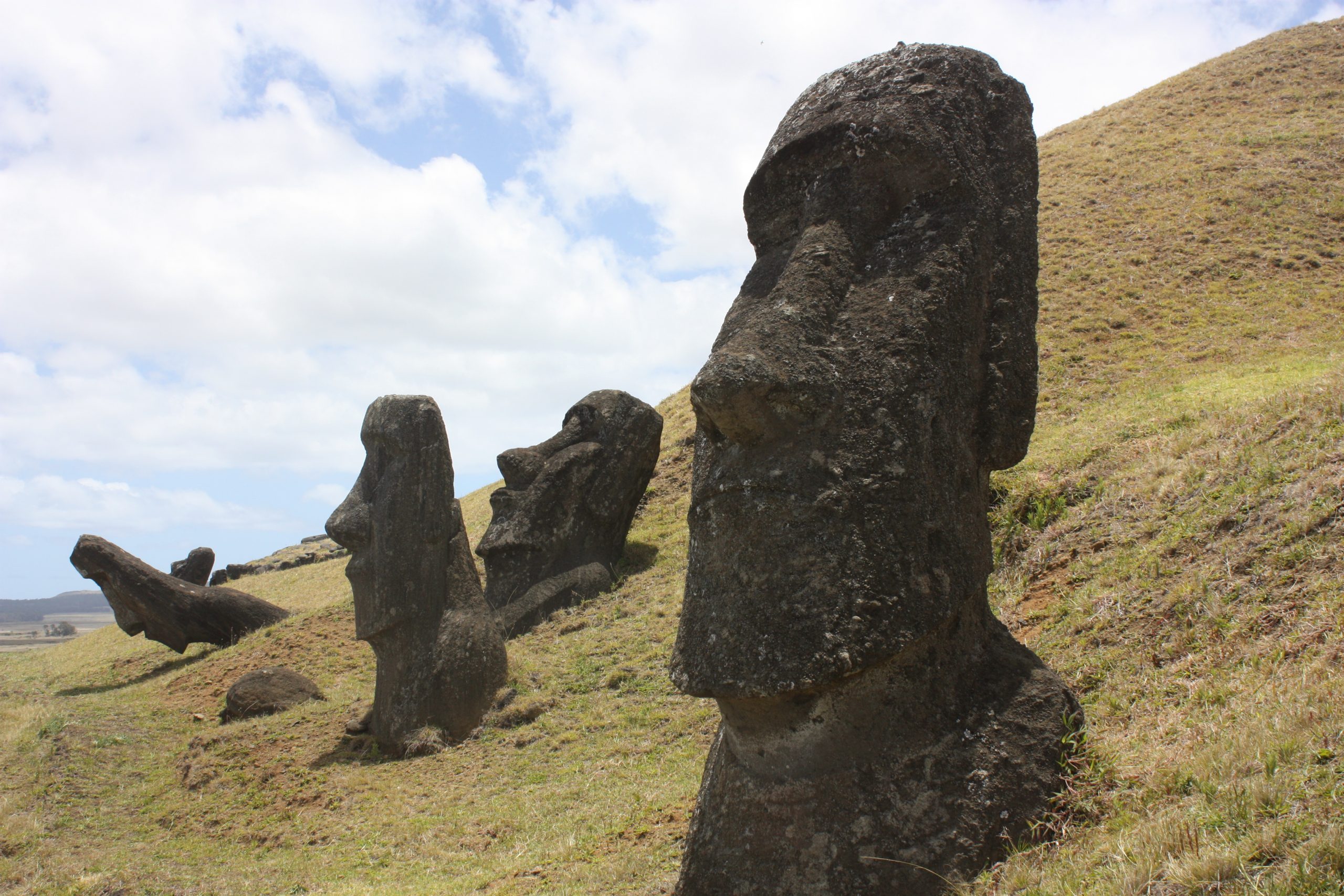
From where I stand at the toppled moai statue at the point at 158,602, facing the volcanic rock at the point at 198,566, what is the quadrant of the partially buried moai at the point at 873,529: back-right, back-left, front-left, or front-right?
back-right

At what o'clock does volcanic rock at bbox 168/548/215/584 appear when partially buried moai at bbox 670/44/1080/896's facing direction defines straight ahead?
The volcanic rock is roughly at 3 o'clock from the partially buried moai.

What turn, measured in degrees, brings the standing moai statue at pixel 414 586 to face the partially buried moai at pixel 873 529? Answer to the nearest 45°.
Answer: approximately 90° to its left

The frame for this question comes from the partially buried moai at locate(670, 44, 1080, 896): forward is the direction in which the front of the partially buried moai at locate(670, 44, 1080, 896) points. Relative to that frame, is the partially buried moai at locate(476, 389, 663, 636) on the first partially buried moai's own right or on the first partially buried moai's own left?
on the first partially buried moai's own right

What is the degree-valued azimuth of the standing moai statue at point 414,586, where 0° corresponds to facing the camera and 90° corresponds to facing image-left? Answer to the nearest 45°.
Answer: approximately 90°

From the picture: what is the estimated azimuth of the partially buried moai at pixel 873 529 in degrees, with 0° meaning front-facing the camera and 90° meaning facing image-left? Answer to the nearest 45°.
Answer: approximately 45°

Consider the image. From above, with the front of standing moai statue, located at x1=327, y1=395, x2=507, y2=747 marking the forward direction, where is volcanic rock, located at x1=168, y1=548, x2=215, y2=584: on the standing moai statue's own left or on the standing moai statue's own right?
on the standing moai statue's own right
